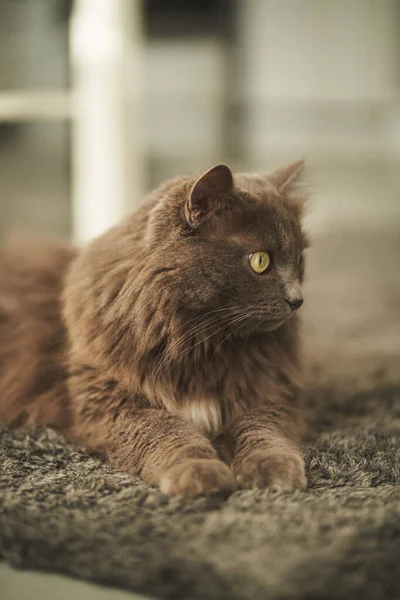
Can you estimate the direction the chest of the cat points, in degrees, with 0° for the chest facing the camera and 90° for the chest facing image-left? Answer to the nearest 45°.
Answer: approximately 315°
